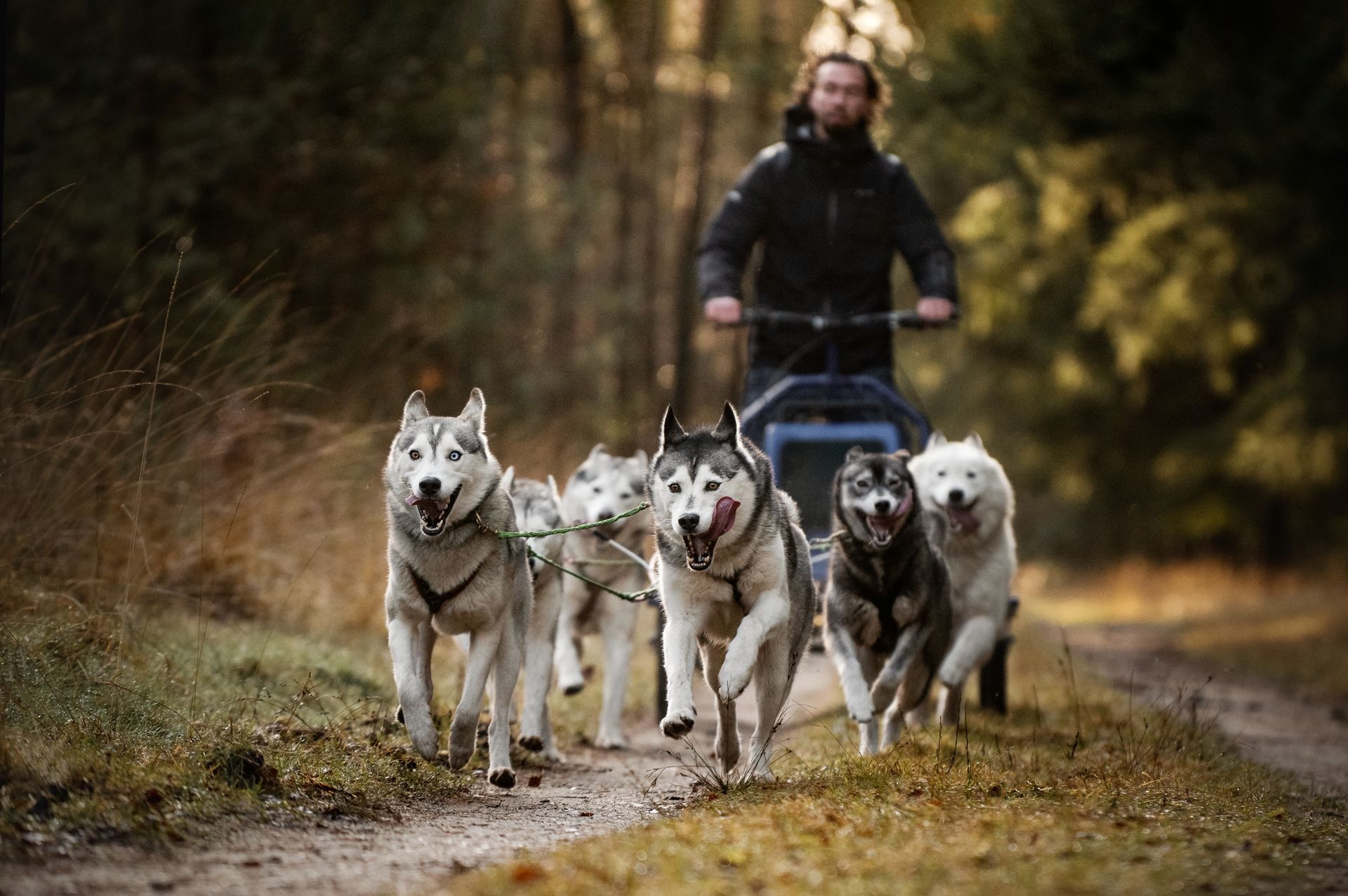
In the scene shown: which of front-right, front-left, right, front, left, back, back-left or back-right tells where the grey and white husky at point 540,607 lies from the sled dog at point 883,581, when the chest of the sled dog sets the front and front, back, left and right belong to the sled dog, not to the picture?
right

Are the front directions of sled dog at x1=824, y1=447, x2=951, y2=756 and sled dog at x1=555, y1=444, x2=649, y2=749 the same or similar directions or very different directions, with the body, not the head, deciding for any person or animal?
same or similar directions

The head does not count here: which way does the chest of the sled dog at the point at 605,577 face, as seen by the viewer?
toward the camera

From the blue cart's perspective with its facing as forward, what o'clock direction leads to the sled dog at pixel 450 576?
The sled dog is roughly at 1 o'clock from the blue cart.

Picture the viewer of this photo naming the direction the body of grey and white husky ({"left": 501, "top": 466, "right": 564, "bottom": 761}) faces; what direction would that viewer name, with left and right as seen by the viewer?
facing the viewer

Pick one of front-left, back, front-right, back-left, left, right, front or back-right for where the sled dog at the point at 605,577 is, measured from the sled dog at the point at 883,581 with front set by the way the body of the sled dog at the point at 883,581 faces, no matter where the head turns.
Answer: back-right

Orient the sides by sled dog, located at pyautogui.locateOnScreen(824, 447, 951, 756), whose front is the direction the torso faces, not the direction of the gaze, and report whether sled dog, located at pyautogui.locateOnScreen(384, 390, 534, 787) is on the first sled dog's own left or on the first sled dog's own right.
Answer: on the first sled dog's own right
